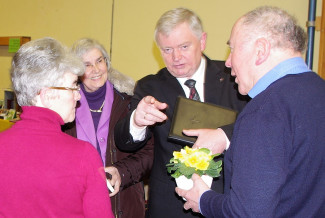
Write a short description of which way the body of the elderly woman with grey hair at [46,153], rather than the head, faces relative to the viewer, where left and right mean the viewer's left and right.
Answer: facing away from the viewer and to the right of the viewer

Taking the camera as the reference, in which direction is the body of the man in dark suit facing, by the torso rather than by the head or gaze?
toward the camera

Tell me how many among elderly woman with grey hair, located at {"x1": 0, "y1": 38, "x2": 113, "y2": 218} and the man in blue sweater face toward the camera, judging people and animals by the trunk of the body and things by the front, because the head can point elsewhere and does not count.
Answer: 0

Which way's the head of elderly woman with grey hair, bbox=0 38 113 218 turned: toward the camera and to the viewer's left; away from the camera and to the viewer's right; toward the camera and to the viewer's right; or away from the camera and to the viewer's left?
away from the camera and to the viewer's right

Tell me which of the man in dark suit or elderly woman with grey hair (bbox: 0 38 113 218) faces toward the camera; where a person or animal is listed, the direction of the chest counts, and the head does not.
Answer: the man in dark suit

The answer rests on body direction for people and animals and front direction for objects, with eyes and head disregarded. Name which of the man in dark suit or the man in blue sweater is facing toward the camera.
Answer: the man in dark suit

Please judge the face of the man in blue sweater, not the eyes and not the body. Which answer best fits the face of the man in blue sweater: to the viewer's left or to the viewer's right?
to the viewer's left

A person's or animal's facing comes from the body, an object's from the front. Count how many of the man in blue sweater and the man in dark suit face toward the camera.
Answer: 1

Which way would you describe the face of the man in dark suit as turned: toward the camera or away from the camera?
toward the camera

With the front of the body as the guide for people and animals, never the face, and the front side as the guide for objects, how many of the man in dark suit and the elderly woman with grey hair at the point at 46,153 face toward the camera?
1

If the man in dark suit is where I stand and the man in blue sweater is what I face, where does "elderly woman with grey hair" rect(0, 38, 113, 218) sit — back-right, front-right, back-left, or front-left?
front-right

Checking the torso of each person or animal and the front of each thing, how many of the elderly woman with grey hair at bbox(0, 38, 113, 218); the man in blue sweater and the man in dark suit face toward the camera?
1

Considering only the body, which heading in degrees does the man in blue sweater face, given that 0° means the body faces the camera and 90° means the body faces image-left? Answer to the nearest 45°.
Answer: approximately 135°
